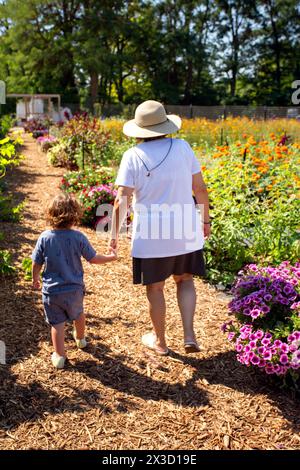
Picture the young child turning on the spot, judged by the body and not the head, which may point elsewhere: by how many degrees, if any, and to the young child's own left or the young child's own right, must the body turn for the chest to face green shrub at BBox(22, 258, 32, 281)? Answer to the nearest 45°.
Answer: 0° — they already face it

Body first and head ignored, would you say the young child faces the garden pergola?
yes

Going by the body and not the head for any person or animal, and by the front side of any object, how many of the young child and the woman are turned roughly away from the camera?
2

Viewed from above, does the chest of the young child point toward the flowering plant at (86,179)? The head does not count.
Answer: yes

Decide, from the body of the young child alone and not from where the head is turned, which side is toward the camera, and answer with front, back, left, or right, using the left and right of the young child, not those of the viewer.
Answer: back

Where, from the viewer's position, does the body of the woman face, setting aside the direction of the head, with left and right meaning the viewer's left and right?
facing away from the viewer

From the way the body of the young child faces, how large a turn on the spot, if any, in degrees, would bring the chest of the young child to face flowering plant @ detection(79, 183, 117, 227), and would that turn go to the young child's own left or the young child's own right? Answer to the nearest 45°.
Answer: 0° — they already face it

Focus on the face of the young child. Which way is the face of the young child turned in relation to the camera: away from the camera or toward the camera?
away from the camera

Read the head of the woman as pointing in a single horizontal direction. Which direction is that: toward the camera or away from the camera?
away from the camera
